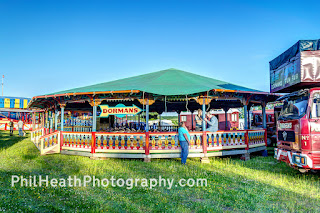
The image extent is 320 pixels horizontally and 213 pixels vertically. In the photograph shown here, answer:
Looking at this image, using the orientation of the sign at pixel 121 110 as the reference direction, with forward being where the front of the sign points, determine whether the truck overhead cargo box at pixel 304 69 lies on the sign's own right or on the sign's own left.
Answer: on the sign's own left

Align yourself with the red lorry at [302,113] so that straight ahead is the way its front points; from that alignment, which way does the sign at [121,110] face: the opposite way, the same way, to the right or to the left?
to the left

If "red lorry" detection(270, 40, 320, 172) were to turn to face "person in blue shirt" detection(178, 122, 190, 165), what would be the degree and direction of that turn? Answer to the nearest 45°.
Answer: approximately 45° to its right

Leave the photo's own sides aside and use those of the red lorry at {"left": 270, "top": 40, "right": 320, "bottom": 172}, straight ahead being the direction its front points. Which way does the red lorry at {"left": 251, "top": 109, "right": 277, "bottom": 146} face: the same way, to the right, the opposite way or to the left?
the same way

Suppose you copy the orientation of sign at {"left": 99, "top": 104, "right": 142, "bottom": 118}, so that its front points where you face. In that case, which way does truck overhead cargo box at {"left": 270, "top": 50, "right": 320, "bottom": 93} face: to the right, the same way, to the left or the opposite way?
to the right

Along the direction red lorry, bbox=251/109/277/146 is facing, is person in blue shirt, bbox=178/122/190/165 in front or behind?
in front

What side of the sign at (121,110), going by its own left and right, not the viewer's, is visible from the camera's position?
front

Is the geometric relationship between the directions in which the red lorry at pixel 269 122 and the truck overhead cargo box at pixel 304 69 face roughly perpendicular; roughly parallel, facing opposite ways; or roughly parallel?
roughly parallel

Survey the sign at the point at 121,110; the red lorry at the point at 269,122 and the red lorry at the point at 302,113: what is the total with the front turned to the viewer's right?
0

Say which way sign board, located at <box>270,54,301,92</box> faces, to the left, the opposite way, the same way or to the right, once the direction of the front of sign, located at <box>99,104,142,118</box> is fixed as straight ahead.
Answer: to the right

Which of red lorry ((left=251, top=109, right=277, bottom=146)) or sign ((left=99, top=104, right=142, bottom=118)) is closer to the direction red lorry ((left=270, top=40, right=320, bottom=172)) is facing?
the sign

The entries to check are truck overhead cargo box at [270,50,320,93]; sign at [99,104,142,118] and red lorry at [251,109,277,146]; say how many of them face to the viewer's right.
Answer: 0

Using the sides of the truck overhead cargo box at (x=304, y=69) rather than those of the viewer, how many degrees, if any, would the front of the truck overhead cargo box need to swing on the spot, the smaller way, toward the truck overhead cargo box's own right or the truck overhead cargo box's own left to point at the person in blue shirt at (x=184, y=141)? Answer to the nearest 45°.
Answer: approximately 45° to the truck overhead cargo box's own right

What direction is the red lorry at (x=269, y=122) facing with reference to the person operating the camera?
facing the viewer and to the left of the viewer

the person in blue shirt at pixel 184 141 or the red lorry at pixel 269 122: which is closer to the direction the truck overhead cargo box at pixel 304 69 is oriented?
the person in blue shirt

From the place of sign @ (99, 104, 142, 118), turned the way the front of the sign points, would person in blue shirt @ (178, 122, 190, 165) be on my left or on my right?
on my left
